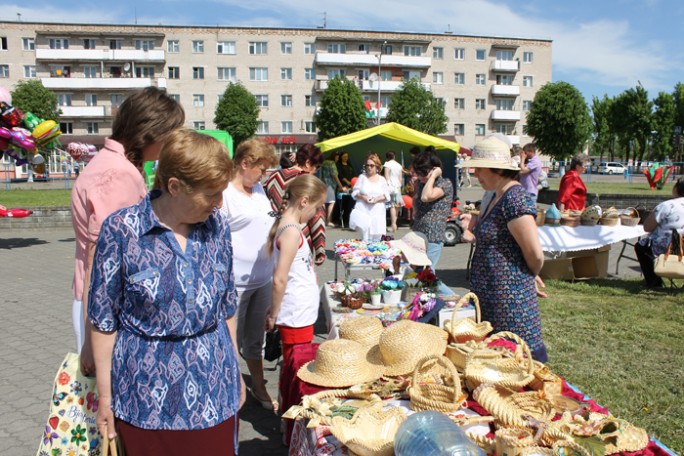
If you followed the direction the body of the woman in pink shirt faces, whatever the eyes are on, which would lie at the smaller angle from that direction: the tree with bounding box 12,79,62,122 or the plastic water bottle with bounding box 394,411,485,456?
the plastic water bottle

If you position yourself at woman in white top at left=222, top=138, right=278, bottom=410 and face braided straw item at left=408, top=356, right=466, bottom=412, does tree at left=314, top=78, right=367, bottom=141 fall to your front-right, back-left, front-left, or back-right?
back-left

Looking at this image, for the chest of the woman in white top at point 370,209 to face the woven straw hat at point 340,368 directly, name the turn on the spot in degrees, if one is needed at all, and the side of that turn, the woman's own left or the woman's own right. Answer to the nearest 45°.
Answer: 0° — they already face it

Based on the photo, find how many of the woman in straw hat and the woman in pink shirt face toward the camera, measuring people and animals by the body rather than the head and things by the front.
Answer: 0

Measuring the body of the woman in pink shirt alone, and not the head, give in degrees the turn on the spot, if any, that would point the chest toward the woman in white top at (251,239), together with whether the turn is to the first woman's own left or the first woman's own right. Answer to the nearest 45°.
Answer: approximately 45° to the first woman's own left

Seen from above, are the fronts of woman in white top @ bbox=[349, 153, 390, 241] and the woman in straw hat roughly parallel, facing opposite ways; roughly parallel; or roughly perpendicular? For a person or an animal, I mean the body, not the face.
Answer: roughly perpendicular

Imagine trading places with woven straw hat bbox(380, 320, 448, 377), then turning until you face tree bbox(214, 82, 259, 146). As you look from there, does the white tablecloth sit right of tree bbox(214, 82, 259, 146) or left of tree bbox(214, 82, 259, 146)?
right

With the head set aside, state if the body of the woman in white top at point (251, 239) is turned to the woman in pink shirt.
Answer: no

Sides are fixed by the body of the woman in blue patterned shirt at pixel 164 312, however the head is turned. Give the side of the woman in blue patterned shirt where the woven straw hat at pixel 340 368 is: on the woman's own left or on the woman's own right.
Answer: on the woman's own left

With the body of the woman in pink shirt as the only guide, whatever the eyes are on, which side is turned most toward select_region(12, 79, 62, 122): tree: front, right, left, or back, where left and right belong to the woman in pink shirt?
left

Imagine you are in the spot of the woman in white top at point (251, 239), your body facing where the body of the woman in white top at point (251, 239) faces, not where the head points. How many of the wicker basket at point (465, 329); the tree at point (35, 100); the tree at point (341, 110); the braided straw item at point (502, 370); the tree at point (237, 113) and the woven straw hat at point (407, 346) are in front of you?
3

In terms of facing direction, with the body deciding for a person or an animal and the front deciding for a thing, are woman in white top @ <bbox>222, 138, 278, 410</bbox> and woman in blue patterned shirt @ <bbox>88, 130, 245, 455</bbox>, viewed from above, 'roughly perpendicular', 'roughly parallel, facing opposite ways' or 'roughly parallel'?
roughly parallel

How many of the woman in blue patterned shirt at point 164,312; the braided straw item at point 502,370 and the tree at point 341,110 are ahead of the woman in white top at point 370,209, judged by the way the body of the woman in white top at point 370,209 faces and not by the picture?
2

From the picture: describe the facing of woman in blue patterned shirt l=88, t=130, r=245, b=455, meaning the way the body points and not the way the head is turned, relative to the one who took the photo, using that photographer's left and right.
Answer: facing the viewer and to the right of the viewer

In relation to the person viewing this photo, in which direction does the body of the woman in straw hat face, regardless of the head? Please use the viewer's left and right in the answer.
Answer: facing to the left of the viewer

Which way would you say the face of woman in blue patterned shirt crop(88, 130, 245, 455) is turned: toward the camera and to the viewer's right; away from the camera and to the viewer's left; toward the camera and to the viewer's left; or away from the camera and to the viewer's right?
toward the camera and to the viewer's right

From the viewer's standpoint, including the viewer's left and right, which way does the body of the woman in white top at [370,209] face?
facing the viewer

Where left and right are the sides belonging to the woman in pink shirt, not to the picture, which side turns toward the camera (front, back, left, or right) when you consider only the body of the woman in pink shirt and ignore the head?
right

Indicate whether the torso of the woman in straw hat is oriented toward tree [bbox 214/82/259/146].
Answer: no

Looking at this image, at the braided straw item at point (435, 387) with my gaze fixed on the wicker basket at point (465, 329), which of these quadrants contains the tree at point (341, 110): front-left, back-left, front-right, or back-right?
front-left
